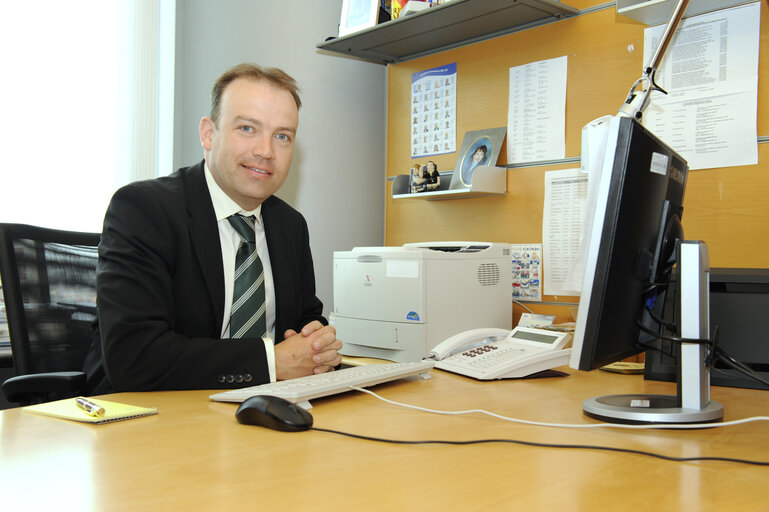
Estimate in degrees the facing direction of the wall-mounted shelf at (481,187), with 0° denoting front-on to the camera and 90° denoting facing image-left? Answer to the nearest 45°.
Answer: approximately 45°

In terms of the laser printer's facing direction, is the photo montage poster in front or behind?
behind

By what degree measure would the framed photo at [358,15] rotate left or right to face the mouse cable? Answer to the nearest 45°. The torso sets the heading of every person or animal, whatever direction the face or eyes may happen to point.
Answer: approximately 45° to its left

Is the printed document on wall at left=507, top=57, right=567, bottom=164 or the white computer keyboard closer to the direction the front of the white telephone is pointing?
the white computer keyboard

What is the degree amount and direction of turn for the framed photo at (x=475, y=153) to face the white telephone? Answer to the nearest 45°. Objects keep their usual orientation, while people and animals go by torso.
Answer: approximately 45° to its left

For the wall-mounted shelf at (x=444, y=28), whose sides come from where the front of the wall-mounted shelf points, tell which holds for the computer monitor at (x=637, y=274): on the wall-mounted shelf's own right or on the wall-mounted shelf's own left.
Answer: on the wall-mounted shelf's own left

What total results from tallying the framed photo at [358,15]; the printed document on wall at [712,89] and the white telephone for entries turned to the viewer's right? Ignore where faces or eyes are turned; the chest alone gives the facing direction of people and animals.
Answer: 0

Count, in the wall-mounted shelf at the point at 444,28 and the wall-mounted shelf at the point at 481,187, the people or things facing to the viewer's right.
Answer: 0

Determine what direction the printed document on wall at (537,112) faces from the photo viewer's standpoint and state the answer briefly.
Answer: facing the viewer and to the left of the viewer
